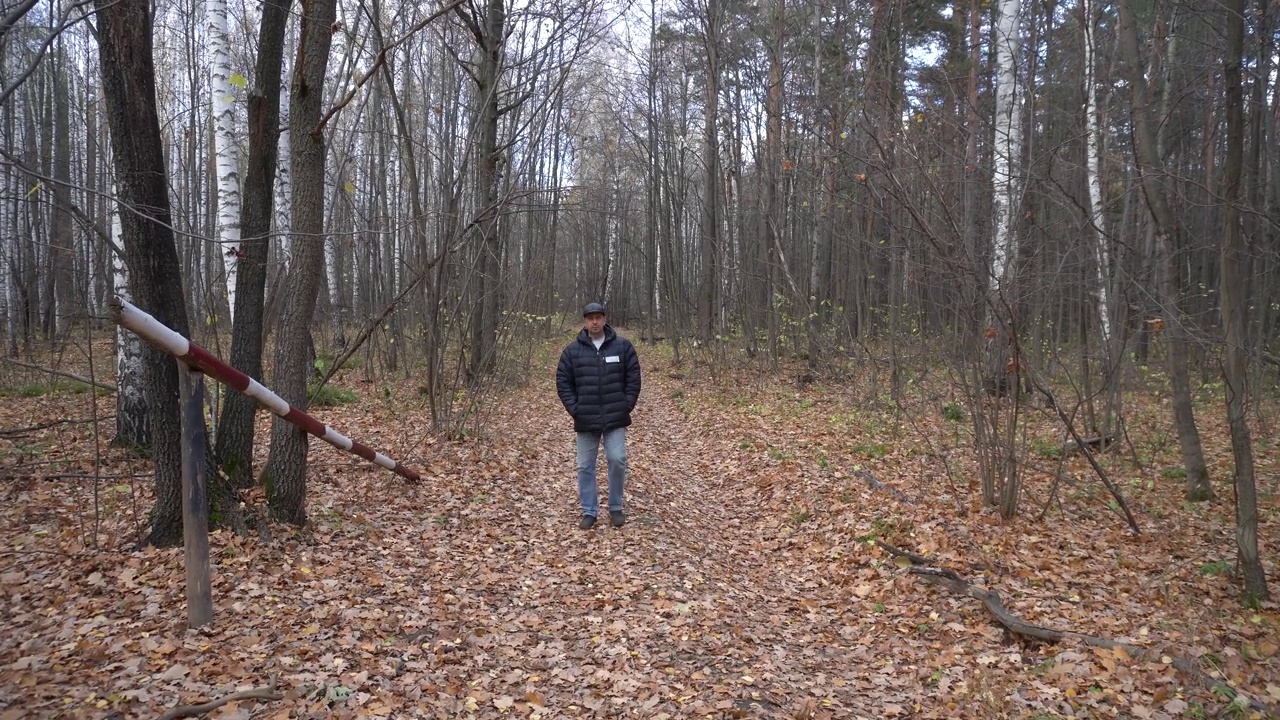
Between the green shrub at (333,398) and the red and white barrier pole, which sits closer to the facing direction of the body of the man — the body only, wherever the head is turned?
the red and white barrier pole

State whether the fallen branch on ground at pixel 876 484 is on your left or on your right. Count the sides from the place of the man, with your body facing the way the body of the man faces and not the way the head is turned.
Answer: on your left

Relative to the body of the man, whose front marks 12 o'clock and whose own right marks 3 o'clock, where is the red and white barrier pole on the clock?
The red and white barrier pole is roughly at 1 o'clock from the man.

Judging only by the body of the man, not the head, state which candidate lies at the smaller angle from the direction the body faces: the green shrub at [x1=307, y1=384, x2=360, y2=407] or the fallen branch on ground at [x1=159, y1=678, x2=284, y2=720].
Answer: the fallen branch on ground

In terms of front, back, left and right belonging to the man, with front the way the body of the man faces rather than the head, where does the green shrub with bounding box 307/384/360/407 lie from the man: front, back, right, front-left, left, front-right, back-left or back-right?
back-right

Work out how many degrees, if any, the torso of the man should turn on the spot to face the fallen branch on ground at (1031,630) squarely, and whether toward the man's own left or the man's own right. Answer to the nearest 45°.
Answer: approximately 45° to the man's own left

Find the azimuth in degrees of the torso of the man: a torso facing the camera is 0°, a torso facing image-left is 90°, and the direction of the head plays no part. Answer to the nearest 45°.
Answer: approximately 0°

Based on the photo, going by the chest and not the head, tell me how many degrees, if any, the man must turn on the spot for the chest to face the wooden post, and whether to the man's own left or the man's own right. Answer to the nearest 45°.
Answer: approximately 45° to the man's own right
